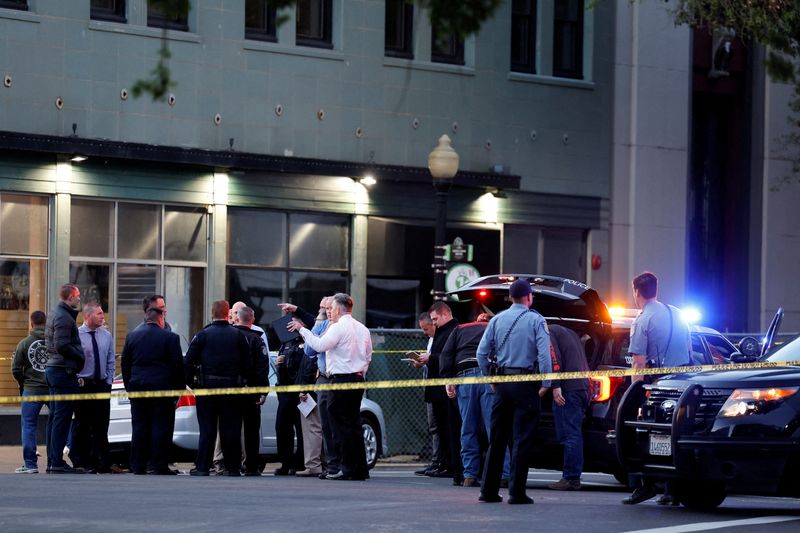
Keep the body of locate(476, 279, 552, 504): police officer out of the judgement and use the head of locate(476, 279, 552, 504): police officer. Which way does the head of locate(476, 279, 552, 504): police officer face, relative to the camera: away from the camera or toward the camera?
away from the camera

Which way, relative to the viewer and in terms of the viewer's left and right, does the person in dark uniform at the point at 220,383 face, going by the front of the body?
facing away from the viewer

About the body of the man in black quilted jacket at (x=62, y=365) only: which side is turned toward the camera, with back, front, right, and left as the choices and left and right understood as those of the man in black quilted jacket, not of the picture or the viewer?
right

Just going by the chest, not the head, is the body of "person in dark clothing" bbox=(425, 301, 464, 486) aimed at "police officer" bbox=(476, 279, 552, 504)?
no

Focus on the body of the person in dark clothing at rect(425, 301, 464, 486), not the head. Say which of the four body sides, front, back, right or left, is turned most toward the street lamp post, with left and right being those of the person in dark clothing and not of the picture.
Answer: right

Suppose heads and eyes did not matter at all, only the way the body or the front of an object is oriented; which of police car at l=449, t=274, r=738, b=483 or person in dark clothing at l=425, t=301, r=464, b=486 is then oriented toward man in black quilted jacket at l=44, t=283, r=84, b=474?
the person in dark clothing

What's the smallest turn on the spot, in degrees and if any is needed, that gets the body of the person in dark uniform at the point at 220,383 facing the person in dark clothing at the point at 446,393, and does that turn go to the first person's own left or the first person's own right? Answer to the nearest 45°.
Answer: approximately 90° to the first person's own right

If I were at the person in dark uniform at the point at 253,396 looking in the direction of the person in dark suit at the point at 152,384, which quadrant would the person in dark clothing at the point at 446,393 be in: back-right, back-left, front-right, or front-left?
back-left

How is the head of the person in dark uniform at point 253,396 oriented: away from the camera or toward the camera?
away from the camera

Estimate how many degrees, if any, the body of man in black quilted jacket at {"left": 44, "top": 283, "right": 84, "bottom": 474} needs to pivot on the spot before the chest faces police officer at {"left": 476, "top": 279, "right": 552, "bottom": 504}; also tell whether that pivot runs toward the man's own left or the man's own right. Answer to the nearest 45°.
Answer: approximately 45° to the man's own right

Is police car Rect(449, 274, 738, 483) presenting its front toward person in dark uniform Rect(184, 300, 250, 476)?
no

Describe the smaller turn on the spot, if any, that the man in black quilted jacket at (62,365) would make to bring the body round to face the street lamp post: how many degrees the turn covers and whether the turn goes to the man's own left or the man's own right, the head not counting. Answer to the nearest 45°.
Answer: approximately 45° to the man's own left

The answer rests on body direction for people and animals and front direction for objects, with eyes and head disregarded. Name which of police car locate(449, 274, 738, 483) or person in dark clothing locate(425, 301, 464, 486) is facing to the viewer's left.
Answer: the person in dark clothing

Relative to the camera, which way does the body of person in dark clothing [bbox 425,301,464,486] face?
to the viewer's left
